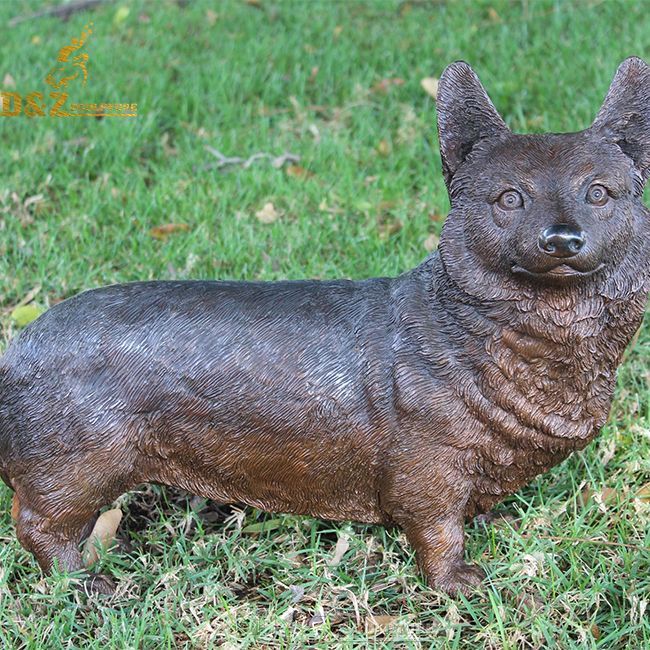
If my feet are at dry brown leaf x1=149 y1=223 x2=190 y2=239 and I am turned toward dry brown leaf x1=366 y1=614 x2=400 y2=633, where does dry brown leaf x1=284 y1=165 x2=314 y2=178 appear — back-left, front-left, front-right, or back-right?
back-left

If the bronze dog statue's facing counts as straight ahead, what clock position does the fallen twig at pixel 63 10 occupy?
The fallen twig is roughly at 8 o'clock from the bronze dog statue.

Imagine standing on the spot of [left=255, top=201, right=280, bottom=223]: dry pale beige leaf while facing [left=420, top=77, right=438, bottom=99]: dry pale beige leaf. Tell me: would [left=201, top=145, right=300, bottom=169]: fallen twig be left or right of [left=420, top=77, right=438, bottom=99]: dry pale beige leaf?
left

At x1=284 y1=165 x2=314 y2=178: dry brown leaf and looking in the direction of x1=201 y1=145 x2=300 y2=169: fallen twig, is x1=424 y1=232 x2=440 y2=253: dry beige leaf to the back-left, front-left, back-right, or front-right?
back-left

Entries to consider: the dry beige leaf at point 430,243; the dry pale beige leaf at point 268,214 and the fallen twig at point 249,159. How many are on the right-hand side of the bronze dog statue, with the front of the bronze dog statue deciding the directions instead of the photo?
0

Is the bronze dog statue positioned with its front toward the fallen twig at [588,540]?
yes

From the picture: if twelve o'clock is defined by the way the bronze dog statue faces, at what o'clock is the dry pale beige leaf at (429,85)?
The dry pale beige leaf is roughly at 9 o'clock from the bronze dog statue.

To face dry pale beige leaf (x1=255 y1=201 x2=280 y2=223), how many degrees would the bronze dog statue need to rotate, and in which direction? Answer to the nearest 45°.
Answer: approximately 90° to its left

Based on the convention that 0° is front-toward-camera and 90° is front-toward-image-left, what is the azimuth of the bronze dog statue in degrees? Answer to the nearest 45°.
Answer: approximately 270°

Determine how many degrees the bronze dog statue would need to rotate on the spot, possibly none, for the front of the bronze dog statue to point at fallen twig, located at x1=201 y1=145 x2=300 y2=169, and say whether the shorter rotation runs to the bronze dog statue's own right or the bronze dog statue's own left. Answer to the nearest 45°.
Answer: approximately 90° to the bronze dog statue's own left

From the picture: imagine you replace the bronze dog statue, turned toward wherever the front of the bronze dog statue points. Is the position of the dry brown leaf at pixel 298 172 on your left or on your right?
on your left

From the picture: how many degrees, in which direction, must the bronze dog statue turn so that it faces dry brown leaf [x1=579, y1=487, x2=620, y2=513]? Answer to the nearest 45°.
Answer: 0° — it already faces it

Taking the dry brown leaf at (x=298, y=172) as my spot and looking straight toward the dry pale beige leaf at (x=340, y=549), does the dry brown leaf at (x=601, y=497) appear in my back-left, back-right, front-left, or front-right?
front-left
